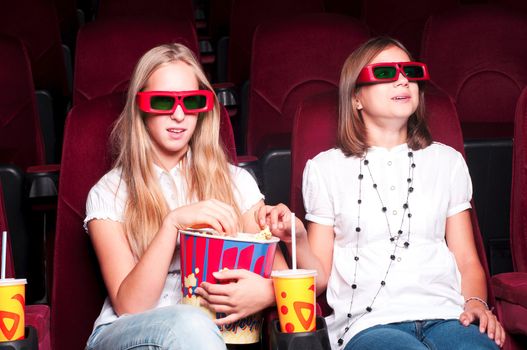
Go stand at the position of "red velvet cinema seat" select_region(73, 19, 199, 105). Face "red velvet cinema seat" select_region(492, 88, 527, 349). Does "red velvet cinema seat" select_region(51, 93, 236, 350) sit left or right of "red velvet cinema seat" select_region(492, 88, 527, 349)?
right

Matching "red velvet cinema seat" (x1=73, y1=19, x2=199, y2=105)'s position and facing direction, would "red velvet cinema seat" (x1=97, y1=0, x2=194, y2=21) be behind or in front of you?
behind

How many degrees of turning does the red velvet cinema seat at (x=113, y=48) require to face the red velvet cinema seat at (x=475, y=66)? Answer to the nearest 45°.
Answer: approximately 90° to its left

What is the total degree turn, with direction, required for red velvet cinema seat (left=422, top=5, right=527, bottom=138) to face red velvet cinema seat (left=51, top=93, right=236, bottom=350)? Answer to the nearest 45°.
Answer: approximately 45° to its right

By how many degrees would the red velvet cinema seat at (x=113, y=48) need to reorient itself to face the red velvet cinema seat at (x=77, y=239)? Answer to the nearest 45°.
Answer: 0° — it already faces it

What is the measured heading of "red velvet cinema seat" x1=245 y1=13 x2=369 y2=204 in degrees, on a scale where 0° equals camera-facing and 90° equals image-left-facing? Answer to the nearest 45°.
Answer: approximately 0°

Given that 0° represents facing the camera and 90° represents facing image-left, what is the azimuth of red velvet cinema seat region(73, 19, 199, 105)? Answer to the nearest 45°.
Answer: approximately 0°

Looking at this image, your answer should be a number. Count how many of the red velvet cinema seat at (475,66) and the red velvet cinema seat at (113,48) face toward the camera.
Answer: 2

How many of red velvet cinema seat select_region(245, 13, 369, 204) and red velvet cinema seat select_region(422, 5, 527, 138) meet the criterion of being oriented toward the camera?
2
